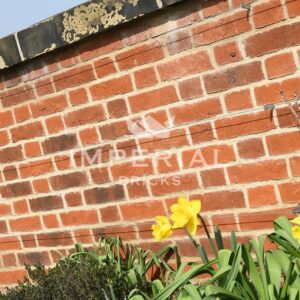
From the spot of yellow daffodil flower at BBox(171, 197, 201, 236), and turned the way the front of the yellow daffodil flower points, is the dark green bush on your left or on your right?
on your right

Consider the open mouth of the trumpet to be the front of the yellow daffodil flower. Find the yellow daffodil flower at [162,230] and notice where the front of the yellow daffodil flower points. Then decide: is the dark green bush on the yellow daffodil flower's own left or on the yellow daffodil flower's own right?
on the yellow daffodil flower's own right

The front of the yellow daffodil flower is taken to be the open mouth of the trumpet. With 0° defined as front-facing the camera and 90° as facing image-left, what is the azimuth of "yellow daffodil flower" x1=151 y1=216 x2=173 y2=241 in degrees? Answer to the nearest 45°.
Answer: approximately 45°
